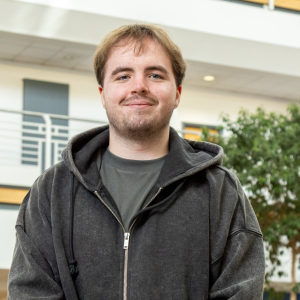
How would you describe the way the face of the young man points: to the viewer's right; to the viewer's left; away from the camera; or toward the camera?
toward the camera

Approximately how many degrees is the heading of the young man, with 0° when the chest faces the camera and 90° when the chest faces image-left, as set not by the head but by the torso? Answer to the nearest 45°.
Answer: approximately 0°

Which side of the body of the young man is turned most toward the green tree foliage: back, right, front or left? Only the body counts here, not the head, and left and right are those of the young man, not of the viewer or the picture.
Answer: back
